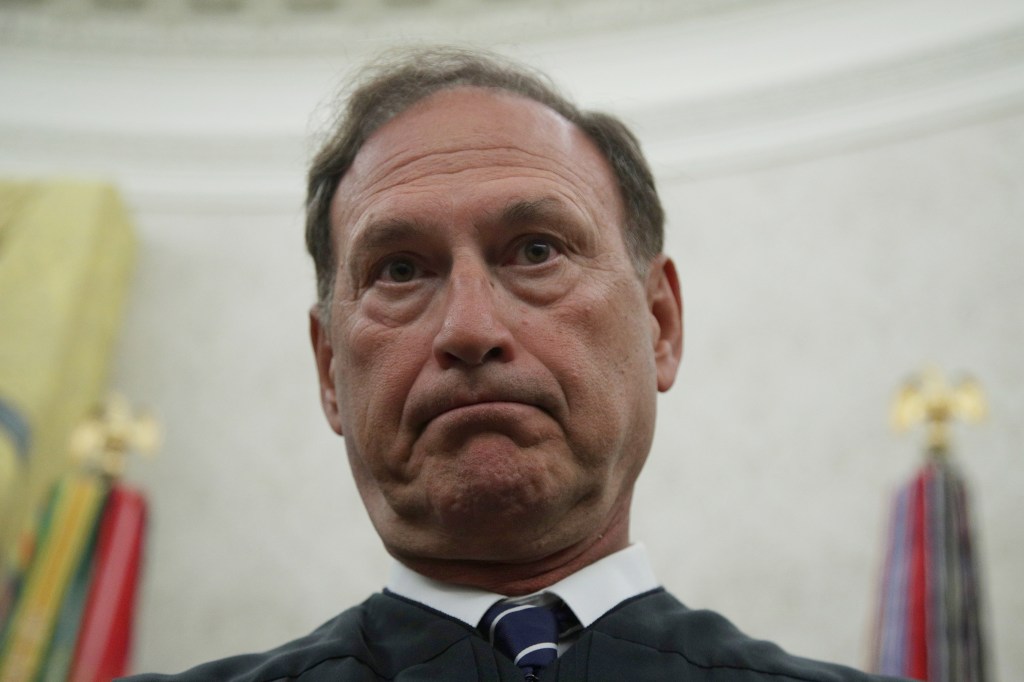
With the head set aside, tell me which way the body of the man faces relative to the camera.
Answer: toward the camera

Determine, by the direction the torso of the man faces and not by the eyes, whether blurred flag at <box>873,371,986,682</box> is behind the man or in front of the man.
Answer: behind

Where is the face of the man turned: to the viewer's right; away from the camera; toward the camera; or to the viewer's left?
toward the camera
